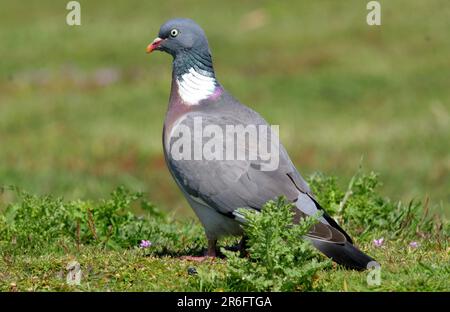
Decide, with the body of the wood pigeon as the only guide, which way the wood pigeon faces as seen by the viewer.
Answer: to the viewer's left

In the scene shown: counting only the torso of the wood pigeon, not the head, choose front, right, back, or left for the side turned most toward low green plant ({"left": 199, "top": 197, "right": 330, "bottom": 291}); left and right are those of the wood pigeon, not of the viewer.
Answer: left

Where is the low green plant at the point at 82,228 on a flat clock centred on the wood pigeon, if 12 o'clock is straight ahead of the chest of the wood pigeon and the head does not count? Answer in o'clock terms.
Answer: The low green plant is roughly at 1 o'clock from the wood pigeon.

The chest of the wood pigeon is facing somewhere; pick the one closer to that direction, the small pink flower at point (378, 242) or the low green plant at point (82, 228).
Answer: the low green plant

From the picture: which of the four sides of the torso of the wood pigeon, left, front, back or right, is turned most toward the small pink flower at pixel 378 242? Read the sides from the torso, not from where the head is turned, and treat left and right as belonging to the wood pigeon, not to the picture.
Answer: back

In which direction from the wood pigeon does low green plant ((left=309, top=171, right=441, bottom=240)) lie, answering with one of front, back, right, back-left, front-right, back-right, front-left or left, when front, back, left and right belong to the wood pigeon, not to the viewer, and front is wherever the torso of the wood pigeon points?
back-right

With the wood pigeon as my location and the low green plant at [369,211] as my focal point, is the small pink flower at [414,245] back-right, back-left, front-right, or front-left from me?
front-right

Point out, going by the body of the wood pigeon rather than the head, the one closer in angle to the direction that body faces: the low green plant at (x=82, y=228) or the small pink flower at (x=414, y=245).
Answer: the low green plant

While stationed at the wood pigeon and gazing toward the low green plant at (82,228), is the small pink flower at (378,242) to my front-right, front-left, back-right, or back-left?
back-right
